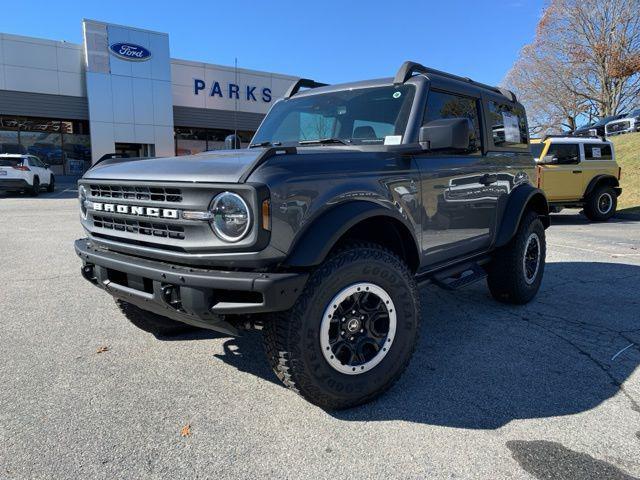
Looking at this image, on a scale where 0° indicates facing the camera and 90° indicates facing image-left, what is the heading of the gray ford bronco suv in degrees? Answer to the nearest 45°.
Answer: approximately 45°

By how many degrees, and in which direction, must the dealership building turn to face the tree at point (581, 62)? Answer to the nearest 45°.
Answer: approximately 45° to its left

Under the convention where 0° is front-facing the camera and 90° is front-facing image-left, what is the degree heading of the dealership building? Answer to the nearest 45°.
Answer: approximately 315°

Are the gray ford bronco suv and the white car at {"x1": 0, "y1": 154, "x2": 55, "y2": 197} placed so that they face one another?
no

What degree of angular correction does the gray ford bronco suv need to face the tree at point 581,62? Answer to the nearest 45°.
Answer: approximately 180°

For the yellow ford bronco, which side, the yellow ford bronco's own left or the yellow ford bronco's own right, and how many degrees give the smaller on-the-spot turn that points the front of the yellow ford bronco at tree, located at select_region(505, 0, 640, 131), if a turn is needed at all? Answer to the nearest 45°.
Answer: approximately 135° to the yellow ford bronco's own right

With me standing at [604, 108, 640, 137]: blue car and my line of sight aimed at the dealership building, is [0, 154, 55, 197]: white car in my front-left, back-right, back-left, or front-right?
front-left

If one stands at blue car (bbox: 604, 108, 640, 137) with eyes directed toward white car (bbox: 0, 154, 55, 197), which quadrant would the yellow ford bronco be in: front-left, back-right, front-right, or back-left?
front-left

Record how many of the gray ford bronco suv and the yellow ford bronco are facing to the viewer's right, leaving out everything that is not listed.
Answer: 0

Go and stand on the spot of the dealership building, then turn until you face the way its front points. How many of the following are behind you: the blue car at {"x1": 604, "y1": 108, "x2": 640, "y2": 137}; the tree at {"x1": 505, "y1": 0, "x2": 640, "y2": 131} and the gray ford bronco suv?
0

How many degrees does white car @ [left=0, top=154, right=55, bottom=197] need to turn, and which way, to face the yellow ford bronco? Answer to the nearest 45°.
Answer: approximately 90° to its right

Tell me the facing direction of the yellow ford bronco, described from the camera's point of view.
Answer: facing the viewer and to the left of the viewer

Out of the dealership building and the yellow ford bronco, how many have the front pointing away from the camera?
0

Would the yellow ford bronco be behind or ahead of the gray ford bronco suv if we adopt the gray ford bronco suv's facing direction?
behind
